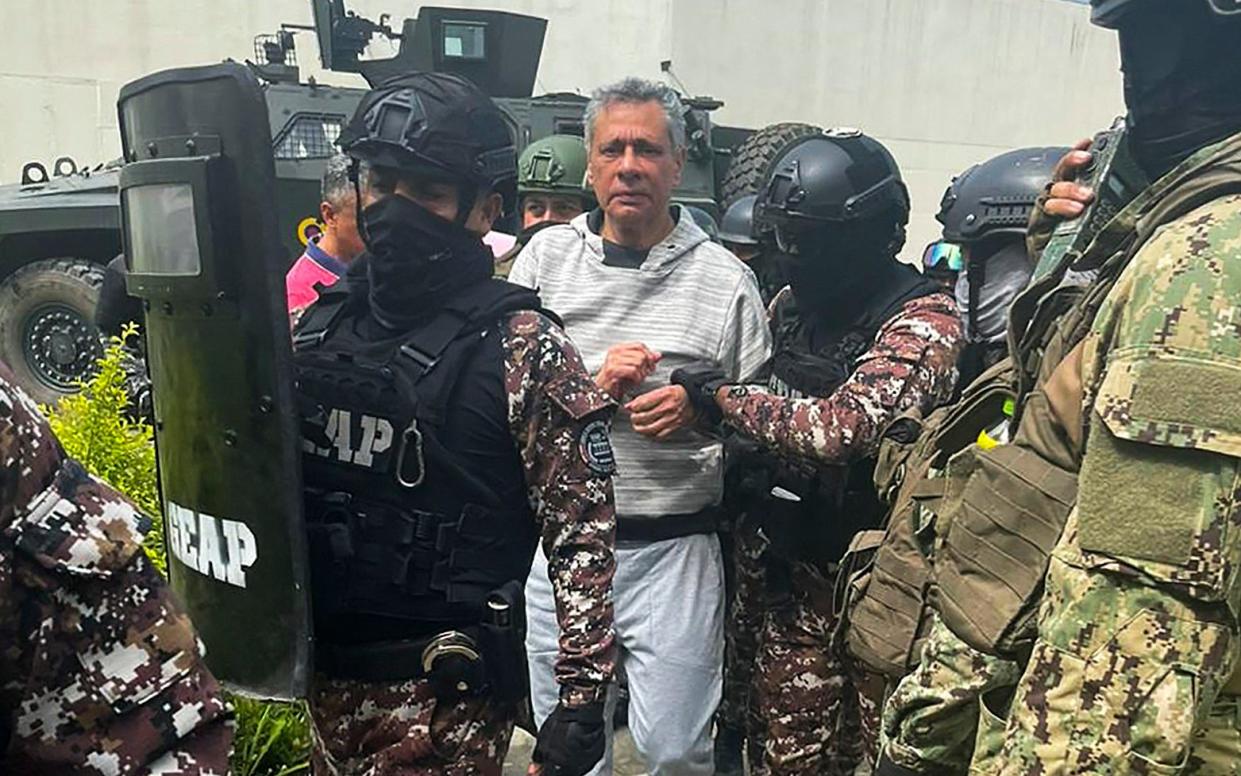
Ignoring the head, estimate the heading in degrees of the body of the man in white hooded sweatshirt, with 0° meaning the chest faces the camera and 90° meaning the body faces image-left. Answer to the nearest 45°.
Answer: approximately 0°

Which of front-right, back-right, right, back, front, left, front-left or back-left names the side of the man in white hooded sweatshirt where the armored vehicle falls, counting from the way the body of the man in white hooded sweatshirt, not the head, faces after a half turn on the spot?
front-left
